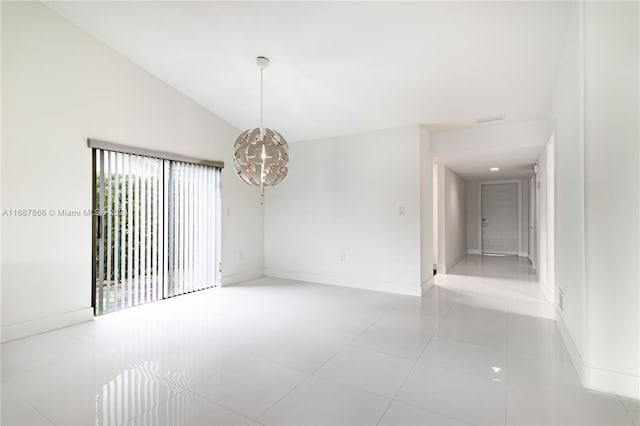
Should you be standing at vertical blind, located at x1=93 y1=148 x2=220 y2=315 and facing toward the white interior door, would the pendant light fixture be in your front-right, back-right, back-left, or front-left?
front-right

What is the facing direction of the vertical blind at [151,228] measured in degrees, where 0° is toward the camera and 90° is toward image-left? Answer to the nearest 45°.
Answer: approximately 315°

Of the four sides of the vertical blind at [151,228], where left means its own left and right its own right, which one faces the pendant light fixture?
front

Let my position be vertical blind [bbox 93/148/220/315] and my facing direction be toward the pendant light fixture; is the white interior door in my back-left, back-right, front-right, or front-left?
front-left

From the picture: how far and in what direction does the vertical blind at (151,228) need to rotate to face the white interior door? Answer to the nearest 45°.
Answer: approximately 45° to its left

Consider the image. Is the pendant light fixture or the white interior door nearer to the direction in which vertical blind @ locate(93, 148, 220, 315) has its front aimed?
the pendant light fixture
